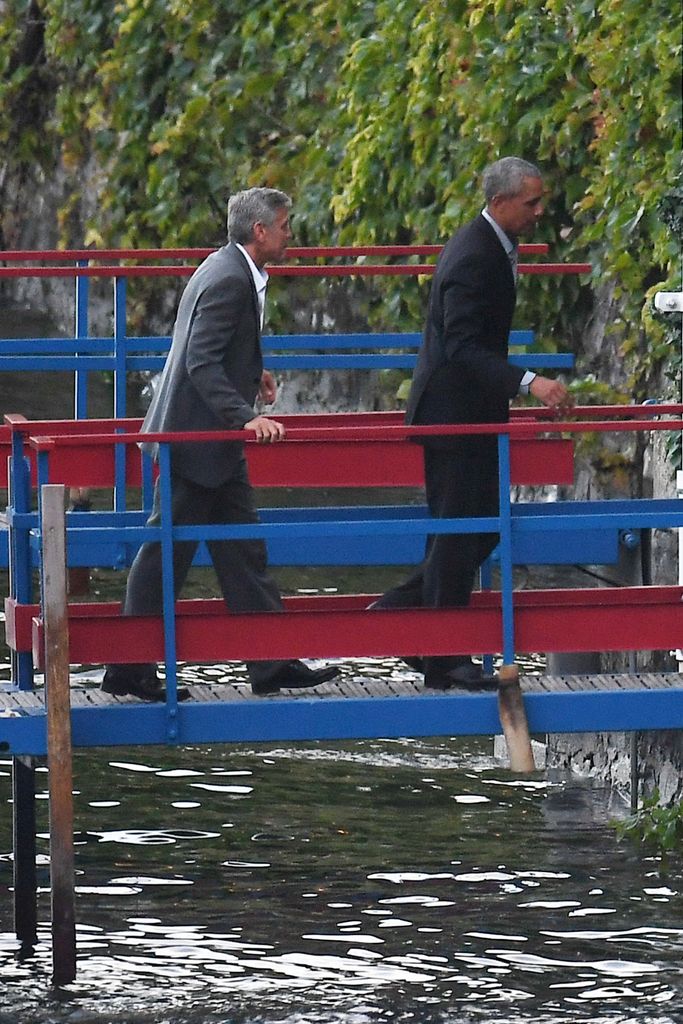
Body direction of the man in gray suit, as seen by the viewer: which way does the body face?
to the viewer's right

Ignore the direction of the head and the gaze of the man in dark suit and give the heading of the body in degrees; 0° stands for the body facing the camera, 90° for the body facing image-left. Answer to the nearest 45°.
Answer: approximately 270°

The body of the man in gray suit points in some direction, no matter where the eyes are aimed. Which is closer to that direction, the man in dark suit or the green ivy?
the man in dark suit

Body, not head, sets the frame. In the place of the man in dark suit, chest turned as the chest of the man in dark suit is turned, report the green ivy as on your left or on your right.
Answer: on your left

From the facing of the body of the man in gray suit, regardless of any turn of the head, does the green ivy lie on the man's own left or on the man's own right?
on the man's own left

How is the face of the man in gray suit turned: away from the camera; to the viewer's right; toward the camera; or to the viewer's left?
to the viewer's right

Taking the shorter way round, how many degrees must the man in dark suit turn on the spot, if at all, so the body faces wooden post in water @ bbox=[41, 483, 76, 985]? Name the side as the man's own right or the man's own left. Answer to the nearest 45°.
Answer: approximately 135° to the man's own right

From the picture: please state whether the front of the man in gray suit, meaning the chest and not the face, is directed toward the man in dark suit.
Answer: yes
